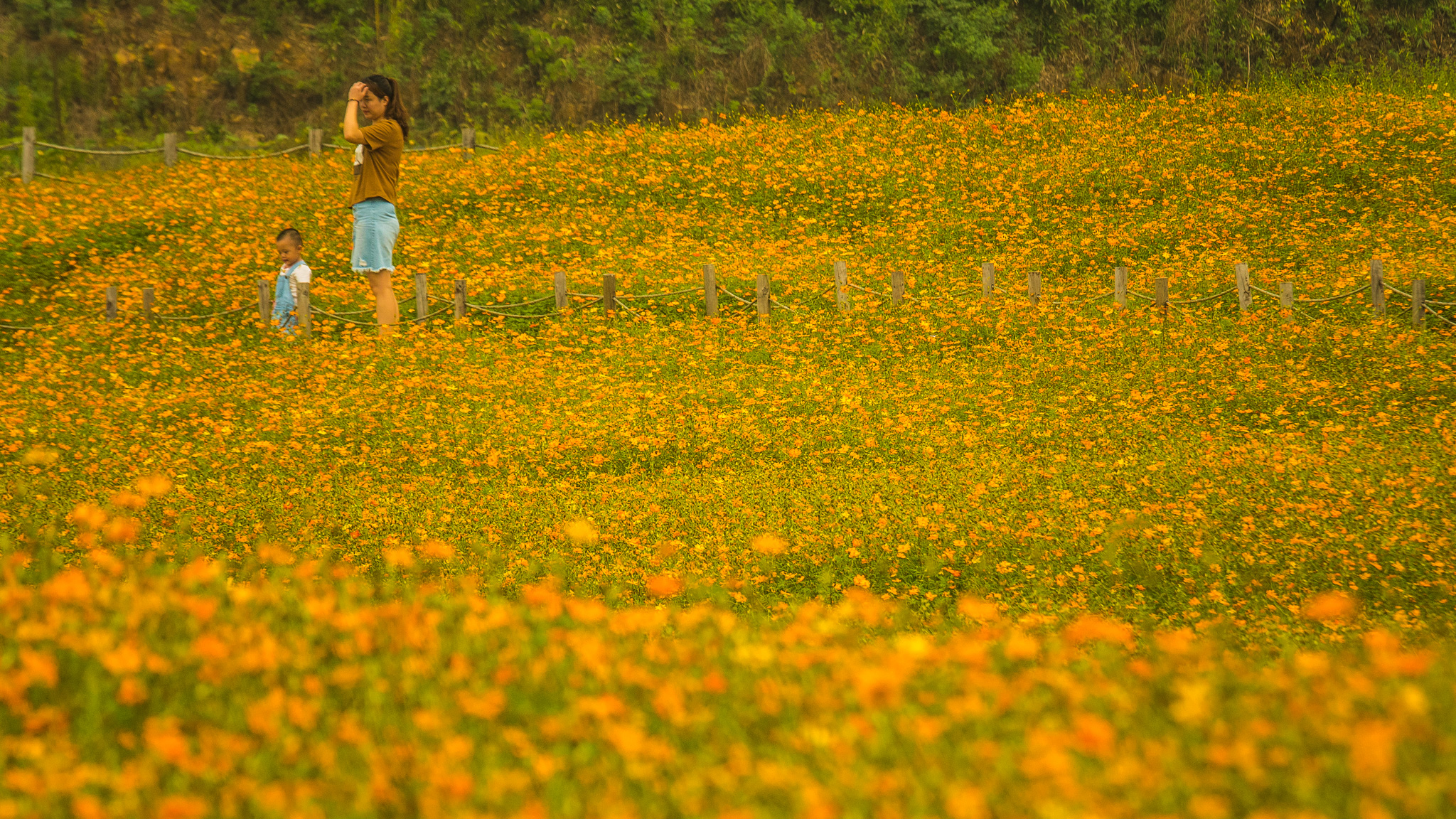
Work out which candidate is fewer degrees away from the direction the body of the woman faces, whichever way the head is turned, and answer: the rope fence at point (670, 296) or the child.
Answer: the child

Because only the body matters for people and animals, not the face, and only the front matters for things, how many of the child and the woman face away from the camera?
0

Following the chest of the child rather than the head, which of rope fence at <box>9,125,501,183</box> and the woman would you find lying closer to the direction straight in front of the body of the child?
the woman

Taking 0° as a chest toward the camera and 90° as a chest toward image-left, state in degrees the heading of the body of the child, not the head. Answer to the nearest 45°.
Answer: approximately 45°

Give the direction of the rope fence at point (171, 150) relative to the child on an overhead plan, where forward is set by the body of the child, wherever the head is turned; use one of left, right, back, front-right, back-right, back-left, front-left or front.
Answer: back-right

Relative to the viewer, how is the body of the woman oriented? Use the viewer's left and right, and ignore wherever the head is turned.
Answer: facing to the left of the viewer

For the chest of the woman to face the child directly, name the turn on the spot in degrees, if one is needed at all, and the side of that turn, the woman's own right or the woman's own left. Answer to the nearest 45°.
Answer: approximately 45° to the woman's own right

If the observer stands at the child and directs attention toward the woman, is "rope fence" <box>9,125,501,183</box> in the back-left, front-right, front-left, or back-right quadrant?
back-left

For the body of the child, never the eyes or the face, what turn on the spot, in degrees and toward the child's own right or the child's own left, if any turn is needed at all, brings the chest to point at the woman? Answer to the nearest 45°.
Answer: approximately 90° to the child's own left
